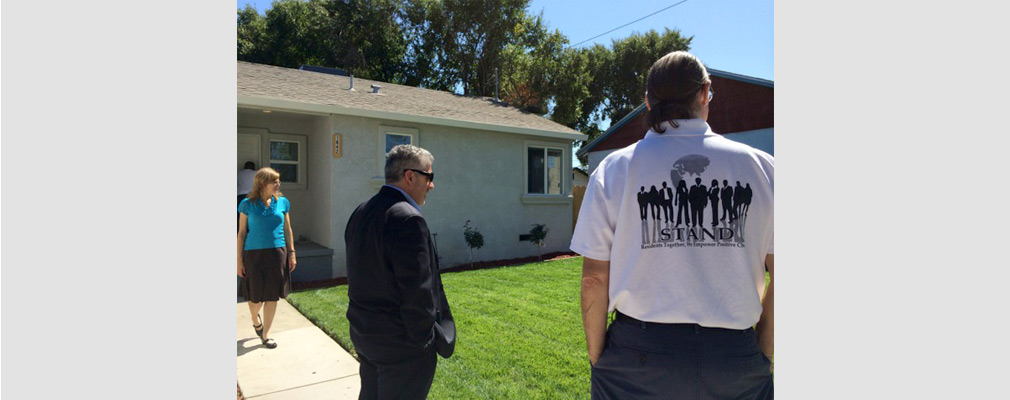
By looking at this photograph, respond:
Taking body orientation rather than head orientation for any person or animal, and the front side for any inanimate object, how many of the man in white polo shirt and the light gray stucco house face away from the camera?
1

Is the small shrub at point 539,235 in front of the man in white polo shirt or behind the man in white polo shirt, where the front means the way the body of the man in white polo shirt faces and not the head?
in front

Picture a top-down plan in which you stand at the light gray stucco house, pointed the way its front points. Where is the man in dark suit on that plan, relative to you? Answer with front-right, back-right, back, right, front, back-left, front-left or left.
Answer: front-right

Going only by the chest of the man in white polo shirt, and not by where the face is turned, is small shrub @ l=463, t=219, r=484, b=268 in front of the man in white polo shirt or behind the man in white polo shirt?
in front

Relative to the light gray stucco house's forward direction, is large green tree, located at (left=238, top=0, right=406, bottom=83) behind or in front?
behind

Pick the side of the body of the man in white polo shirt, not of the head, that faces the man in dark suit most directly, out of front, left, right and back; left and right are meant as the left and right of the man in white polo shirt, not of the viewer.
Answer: left

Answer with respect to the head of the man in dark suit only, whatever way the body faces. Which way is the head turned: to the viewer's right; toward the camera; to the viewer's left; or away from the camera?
to the viewer's right

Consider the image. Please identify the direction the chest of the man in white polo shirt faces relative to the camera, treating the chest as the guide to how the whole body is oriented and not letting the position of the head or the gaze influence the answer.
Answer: away from the camera

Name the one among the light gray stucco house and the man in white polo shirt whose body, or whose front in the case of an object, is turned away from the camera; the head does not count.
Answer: the man in white polo shirt
